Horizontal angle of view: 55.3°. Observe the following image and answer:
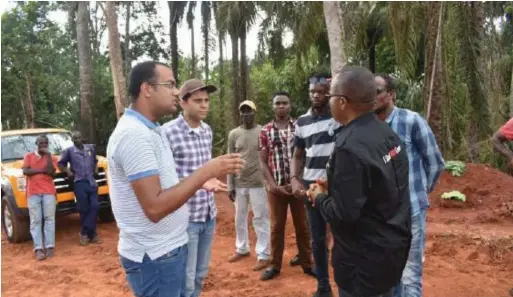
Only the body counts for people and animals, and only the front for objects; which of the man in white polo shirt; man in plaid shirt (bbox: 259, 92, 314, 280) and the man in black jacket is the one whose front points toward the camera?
the man in plaid shirt

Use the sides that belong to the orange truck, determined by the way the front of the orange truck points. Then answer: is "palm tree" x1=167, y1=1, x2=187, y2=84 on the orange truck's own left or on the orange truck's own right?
on the orange truck's own left

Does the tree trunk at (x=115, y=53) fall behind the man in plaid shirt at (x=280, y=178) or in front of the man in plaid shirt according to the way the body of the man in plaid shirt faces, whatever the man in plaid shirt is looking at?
behind

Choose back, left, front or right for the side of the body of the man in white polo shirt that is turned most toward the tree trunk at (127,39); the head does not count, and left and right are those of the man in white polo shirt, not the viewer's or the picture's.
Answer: left

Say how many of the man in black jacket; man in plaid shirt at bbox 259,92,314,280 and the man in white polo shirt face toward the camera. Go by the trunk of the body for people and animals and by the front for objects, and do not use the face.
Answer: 1

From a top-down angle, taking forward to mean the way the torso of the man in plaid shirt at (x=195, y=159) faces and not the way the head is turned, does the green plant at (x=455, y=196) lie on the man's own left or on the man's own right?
on the man's own left

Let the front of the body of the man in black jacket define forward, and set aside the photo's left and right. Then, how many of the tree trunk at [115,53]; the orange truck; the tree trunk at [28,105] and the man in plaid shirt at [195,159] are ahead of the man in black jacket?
4

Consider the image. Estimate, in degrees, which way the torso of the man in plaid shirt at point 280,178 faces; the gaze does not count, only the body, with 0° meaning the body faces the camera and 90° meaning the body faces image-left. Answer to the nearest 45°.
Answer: approximately 0°

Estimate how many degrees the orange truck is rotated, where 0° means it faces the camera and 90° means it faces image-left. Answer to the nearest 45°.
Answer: approximately 315°

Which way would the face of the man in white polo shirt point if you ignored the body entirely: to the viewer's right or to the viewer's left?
to the viewer's right

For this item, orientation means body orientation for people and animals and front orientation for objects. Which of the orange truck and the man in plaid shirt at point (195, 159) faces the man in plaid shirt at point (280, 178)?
the orange truck
